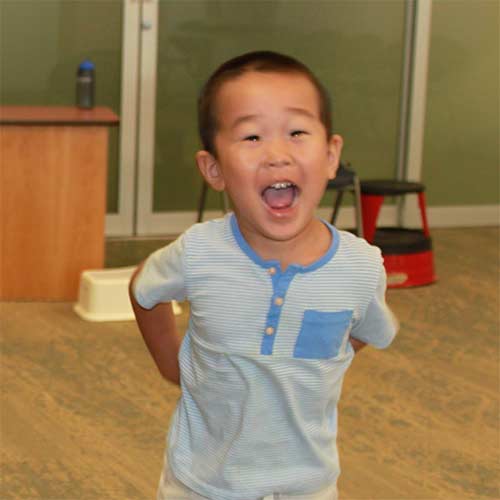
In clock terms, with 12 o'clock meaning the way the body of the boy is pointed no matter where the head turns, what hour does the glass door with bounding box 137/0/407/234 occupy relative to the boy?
The glass door is roughly at 6 o'clock from the boy.

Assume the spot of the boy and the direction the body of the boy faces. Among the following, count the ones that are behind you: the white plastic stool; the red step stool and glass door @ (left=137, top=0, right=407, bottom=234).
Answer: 3

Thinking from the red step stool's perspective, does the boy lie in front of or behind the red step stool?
in front

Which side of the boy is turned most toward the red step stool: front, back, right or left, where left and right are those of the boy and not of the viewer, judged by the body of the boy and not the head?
back

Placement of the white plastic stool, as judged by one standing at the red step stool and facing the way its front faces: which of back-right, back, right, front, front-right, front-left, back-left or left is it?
front-right

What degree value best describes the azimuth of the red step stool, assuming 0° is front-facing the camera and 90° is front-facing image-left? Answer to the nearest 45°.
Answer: approximately 0°

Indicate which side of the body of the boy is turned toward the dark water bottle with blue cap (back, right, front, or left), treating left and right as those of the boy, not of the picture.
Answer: back
